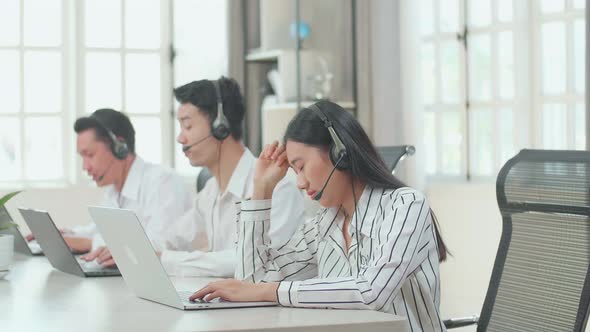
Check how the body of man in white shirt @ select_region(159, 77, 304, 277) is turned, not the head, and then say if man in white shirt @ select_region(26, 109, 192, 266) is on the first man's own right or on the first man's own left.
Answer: on the first man's own right

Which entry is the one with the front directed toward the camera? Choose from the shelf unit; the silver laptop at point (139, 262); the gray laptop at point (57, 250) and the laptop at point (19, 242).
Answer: the shelf unit

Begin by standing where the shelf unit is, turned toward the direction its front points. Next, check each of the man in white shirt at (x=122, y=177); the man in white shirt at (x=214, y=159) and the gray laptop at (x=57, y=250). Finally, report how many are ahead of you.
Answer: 3

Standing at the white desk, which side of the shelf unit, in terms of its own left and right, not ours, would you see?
front

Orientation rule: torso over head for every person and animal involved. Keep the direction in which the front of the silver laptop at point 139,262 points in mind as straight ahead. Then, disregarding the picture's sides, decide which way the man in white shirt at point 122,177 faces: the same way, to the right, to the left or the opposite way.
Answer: the opposite way

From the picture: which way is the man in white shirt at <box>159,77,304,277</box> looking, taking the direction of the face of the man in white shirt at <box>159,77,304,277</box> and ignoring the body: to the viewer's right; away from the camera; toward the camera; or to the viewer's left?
to the viewer's left

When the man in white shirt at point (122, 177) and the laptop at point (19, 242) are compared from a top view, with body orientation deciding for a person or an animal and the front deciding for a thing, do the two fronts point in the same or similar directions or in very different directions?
very different directions

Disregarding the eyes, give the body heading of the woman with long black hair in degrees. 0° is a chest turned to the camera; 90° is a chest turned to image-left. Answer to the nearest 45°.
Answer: approximately 45°

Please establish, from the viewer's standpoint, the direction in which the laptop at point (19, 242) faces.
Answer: facing away from the viewer and to the right of the viewer

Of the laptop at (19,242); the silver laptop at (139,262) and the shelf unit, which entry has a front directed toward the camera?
the shelf unit

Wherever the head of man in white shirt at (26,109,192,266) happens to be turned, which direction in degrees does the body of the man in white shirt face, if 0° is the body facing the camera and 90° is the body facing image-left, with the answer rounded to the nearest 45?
approximately 45°

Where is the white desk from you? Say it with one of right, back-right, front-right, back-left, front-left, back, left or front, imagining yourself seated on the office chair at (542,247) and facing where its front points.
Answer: front
